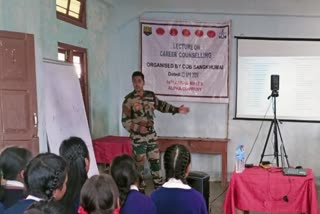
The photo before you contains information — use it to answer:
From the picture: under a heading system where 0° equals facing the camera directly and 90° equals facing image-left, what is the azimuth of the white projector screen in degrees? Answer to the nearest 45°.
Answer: approximately 0°

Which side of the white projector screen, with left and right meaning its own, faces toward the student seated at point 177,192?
front

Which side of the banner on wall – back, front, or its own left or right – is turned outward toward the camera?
front

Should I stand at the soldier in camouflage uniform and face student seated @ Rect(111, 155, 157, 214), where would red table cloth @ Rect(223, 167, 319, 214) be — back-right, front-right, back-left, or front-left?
front-left

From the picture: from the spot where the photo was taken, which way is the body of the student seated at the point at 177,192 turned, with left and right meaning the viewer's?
facing away from the viewer

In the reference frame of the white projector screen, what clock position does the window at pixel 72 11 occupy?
The window is roughly at 2 o'clock from the white projector screen.

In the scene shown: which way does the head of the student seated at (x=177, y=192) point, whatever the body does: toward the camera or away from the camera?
away from the camera

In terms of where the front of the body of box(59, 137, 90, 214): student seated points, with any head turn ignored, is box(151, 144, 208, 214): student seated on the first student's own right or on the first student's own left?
on the first student's own right

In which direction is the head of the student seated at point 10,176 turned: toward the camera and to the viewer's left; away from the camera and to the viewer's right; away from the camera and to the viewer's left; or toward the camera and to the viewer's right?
away from the camera and to the viewer's right

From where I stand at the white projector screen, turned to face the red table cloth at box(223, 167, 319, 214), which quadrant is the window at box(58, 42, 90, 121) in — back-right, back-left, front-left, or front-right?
front-right

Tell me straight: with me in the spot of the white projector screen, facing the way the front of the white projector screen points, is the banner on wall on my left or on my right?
on my right

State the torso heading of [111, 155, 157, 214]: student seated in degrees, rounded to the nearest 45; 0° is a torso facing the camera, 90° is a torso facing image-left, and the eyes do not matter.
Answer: approximately 225°

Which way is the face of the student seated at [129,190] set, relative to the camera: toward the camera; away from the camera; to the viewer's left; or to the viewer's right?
away from the camera

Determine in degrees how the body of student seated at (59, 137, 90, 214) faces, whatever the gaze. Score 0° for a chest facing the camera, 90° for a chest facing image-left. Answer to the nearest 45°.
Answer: approximately 225°

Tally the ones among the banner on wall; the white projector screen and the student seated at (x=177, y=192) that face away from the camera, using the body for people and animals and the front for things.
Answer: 1

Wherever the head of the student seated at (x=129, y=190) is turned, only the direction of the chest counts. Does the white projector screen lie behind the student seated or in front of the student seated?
in front

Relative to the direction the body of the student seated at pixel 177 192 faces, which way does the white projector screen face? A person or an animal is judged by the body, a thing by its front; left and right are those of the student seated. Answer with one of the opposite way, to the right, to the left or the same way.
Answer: the opposite way
